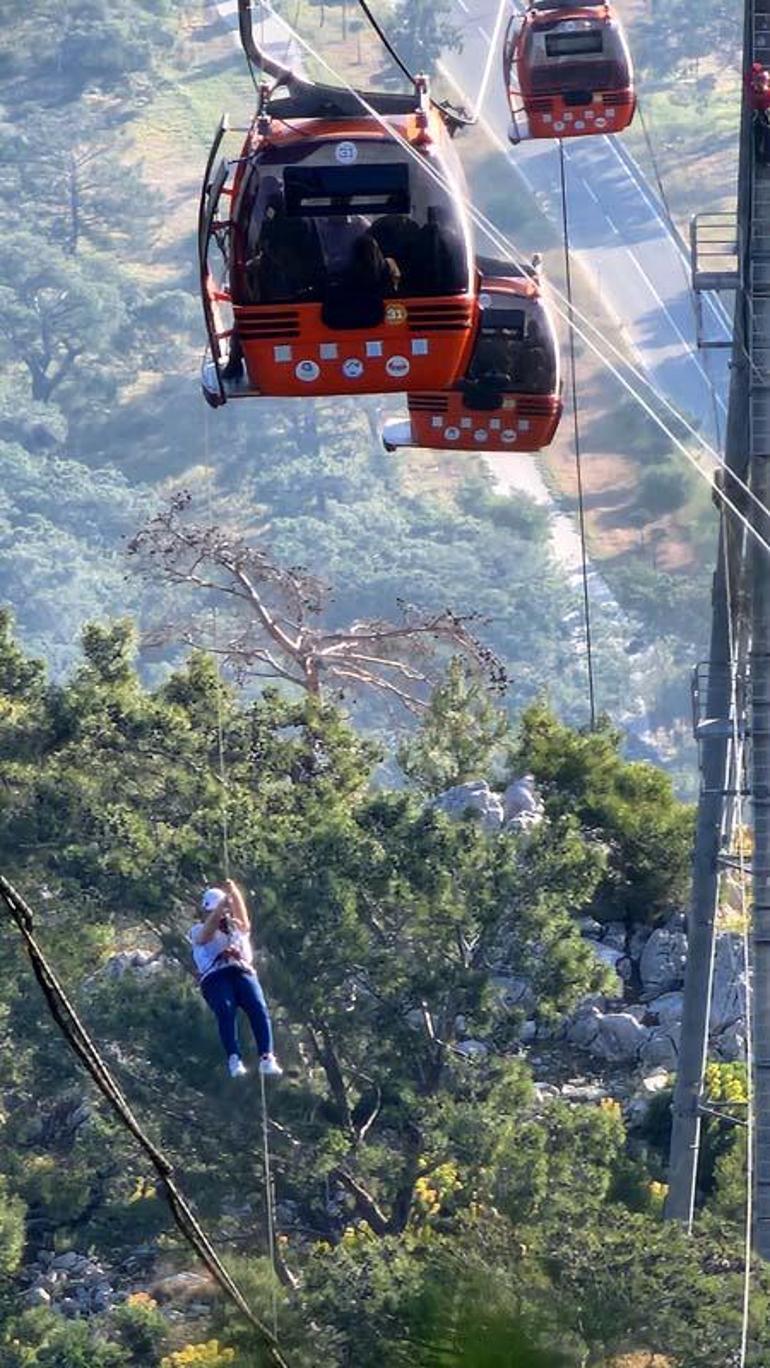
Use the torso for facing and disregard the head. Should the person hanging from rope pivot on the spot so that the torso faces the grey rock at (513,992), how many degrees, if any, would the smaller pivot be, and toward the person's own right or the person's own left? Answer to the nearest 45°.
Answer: approximately 135° to the person's own left

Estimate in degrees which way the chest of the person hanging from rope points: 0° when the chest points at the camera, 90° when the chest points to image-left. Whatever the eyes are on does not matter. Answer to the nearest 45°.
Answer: approximately 315°

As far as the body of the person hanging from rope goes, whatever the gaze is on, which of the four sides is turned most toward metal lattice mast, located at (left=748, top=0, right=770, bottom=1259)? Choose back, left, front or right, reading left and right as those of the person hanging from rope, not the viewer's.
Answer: left

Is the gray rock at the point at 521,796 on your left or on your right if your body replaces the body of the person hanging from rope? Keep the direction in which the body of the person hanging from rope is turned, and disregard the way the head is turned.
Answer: on your left

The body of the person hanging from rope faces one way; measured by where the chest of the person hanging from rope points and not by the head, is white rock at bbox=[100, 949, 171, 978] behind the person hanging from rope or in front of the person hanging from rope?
behind

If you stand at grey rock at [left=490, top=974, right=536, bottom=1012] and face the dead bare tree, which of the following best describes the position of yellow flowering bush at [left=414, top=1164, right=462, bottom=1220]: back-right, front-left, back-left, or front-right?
back-left

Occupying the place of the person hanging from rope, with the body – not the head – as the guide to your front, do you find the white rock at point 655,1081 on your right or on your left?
on your left
